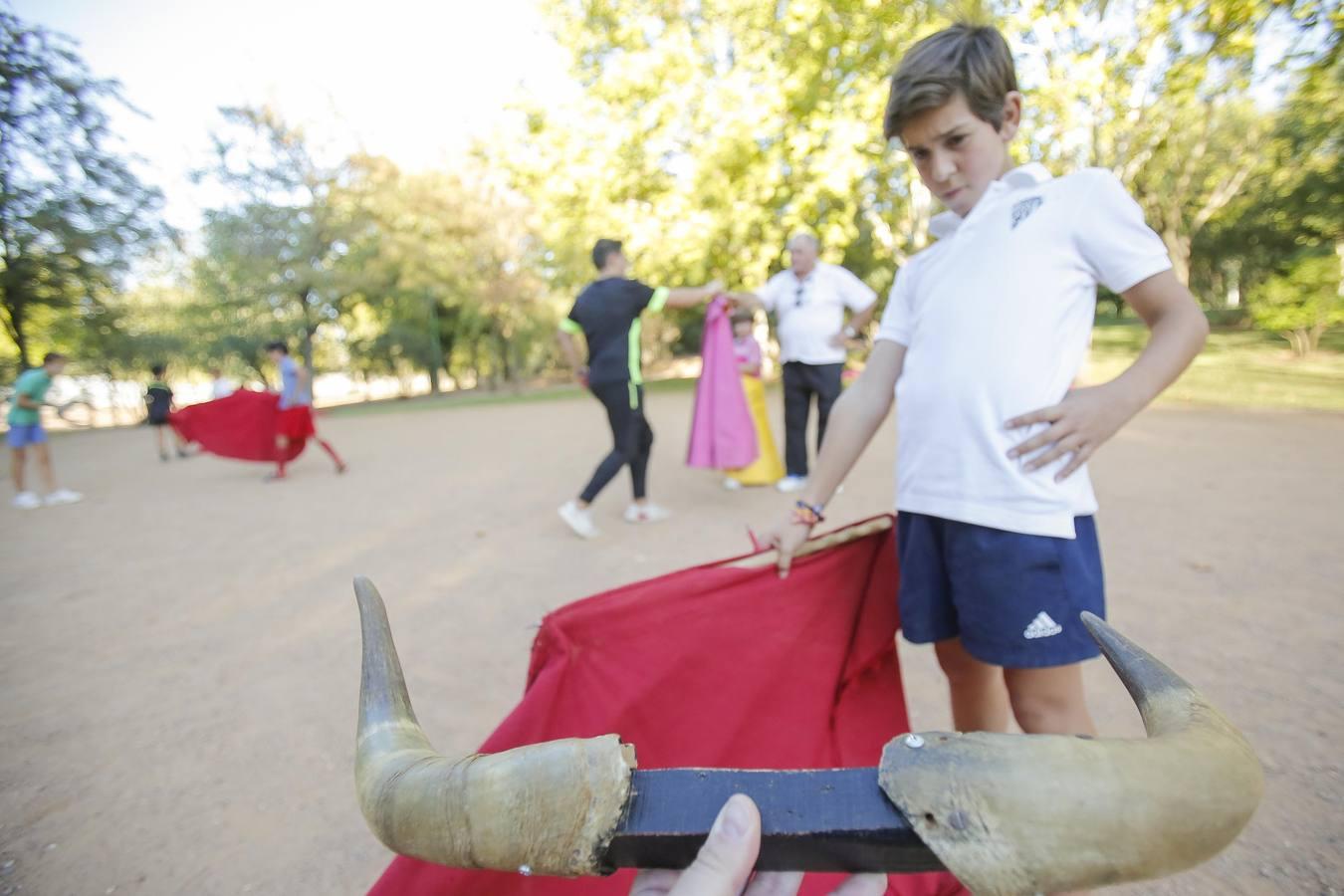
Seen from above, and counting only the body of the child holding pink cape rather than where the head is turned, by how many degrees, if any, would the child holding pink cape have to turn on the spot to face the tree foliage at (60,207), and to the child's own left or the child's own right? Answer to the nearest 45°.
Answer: approximately 90° to the child's own right

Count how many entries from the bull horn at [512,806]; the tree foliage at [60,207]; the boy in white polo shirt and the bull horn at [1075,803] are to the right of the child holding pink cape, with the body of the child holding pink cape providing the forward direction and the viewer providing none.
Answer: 1

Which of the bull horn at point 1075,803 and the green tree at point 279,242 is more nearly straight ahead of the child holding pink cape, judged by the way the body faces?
the bull horn

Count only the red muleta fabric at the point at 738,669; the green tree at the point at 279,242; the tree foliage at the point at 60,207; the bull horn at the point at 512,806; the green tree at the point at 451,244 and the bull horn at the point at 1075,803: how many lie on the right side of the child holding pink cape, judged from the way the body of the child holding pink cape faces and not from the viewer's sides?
3

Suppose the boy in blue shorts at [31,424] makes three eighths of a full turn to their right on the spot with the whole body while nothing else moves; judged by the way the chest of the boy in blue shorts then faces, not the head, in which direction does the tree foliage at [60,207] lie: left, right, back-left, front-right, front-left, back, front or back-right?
back-right

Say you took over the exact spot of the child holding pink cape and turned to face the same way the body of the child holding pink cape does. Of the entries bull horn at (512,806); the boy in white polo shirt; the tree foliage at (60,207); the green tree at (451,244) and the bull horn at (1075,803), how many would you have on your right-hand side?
2

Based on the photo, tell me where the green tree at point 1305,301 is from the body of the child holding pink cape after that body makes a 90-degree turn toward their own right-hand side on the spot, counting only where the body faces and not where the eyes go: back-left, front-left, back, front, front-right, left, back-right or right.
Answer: right

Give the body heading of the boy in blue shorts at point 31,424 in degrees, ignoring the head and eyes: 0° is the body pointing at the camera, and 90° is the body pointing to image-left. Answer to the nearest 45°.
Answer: approximately 270°

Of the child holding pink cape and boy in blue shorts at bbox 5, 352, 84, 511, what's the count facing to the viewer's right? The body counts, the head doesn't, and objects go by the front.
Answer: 1

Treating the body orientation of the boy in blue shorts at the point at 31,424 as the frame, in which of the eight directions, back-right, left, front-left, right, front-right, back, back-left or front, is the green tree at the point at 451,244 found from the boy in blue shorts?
front-left

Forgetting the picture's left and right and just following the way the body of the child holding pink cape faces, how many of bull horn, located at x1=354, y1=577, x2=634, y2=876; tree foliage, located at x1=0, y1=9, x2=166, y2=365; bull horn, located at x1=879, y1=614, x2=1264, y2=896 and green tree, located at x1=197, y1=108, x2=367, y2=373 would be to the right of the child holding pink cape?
2

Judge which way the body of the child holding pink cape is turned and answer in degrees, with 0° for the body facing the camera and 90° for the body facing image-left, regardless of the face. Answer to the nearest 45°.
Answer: approximately 45°

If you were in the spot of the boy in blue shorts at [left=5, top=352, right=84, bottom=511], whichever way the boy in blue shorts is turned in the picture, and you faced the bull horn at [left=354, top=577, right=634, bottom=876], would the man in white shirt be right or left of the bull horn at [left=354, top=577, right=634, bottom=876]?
left

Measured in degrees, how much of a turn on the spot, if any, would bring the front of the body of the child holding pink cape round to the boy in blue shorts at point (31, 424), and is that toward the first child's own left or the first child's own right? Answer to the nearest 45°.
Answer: approximately 45° to the first child's own right

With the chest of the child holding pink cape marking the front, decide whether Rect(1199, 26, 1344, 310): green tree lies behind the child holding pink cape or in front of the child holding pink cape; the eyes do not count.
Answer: behind
